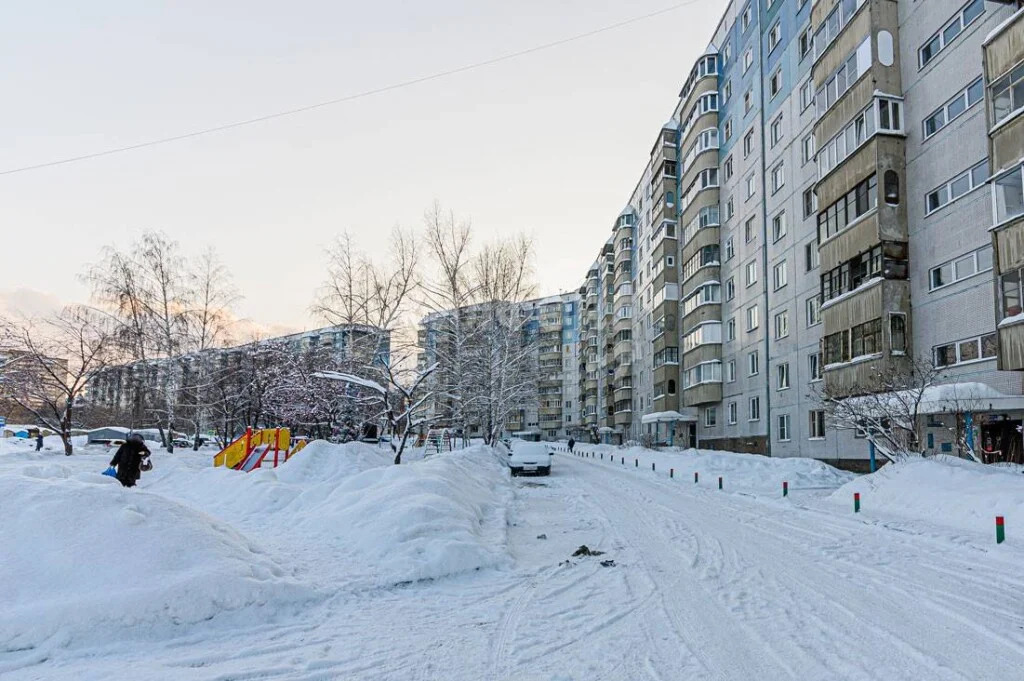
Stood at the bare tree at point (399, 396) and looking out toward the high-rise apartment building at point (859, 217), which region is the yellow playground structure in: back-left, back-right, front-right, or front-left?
back-left

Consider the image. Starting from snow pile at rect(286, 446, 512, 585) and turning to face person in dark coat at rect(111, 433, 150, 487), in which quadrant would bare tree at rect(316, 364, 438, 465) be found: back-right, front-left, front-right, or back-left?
front-right

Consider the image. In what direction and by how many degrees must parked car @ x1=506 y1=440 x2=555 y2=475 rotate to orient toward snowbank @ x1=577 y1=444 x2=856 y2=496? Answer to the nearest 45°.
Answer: approximately 45° to its left

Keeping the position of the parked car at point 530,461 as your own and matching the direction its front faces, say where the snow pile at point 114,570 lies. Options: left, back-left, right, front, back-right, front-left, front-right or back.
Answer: front

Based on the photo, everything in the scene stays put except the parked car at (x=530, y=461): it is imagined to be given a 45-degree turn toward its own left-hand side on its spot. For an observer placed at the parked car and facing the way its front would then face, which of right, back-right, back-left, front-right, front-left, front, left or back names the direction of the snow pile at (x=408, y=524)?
front-right

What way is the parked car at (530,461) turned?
toward the camera

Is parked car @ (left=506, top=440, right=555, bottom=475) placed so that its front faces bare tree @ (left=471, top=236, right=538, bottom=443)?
no

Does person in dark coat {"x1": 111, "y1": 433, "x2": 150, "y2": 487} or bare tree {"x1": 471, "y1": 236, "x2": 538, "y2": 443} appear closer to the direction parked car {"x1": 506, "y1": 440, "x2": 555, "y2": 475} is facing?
the person in dark coat

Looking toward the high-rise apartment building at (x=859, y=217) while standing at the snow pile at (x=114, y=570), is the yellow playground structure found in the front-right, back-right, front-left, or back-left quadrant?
front-left

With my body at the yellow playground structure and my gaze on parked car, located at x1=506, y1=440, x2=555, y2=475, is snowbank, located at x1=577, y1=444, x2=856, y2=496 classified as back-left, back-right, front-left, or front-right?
front-right

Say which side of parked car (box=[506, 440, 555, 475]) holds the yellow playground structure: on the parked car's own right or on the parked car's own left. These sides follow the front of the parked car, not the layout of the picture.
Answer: on the parked car's own right

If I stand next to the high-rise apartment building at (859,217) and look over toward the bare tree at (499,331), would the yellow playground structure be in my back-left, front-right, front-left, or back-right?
front-left

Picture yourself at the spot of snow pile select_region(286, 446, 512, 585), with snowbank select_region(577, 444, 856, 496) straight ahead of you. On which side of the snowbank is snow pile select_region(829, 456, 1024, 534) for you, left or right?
right

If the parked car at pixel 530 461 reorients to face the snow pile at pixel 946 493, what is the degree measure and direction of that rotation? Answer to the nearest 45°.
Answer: approximately 45° to its left
